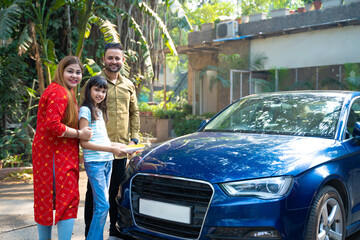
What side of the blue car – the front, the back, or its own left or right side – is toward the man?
front

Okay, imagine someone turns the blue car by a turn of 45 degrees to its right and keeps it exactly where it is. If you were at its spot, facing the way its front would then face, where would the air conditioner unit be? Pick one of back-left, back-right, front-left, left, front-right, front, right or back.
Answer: right

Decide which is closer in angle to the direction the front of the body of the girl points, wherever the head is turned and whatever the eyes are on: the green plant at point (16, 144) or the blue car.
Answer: the blue car

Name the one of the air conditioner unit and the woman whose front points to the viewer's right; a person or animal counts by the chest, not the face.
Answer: the woman

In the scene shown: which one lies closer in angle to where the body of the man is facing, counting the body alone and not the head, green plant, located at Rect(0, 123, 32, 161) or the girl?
the girl

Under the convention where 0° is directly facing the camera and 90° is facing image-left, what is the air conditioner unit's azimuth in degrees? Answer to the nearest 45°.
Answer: approximately 45°

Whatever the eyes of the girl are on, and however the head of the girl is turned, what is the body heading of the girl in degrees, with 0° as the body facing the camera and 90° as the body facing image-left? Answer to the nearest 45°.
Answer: approximately 315°
